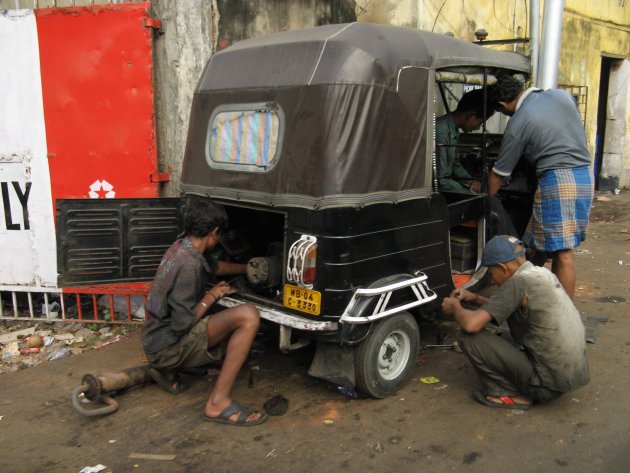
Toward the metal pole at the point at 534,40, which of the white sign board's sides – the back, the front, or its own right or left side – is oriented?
left

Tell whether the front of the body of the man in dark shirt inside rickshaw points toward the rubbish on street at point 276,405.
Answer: no

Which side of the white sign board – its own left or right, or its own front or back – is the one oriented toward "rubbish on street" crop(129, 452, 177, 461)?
front

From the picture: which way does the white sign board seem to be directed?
toward the camera

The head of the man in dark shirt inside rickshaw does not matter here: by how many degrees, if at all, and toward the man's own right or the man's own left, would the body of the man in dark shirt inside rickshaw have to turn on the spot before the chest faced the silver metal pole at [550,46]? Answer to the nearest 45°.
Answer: approximately 45° to the man's own left

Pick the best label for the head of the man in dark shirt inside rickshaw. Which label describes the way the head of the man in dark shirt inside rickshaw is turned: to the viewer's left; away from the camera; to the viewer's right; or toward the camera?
to the viewer's right

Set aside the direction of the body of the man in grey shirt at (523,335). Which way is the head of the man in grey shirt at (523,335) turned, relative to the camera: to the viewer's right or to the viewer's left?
to the viewer's left

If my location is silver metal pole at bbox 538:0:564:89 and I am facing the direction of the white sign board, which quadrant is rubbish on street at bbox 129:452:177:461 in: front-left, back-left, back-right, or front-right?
front-left

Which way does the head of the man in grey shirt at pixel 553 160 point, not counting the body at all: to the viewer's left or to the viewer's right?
to the viewer's left

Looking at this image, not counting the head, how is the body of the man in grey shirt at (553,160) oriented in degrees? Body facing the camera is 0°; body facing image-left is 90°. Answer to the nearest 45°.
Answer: approximately 135°

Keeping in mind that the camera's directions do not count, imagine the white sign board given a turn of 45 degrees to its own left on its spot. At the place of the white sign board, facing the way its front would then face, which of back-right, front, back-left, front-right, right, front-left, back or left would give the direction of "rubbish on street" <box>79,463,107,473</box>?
front-right

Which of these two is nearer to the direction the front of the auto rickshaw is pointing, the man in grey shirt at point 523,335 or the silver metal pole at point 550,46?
the silver metal pole

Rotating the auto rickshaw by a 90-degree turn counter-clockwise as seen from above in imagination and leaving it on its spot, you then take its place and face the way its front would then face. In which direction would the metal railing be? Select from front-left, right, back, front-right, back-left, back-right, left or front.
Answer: front

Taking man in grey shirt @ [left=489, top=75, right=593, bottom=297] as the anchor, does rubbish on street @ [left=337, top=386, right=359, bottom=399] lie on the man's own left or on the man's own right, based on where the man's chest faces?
on the man's own left

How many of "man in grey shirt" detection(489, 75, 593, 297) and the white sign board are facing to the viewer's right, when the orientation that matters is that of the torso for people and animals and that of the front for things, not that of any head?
0

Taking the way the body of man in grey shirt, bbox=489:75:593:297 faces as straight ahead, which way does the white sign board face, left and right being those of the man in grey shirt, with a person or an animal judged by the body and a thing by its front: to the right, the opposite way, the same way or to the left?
the opposite way
